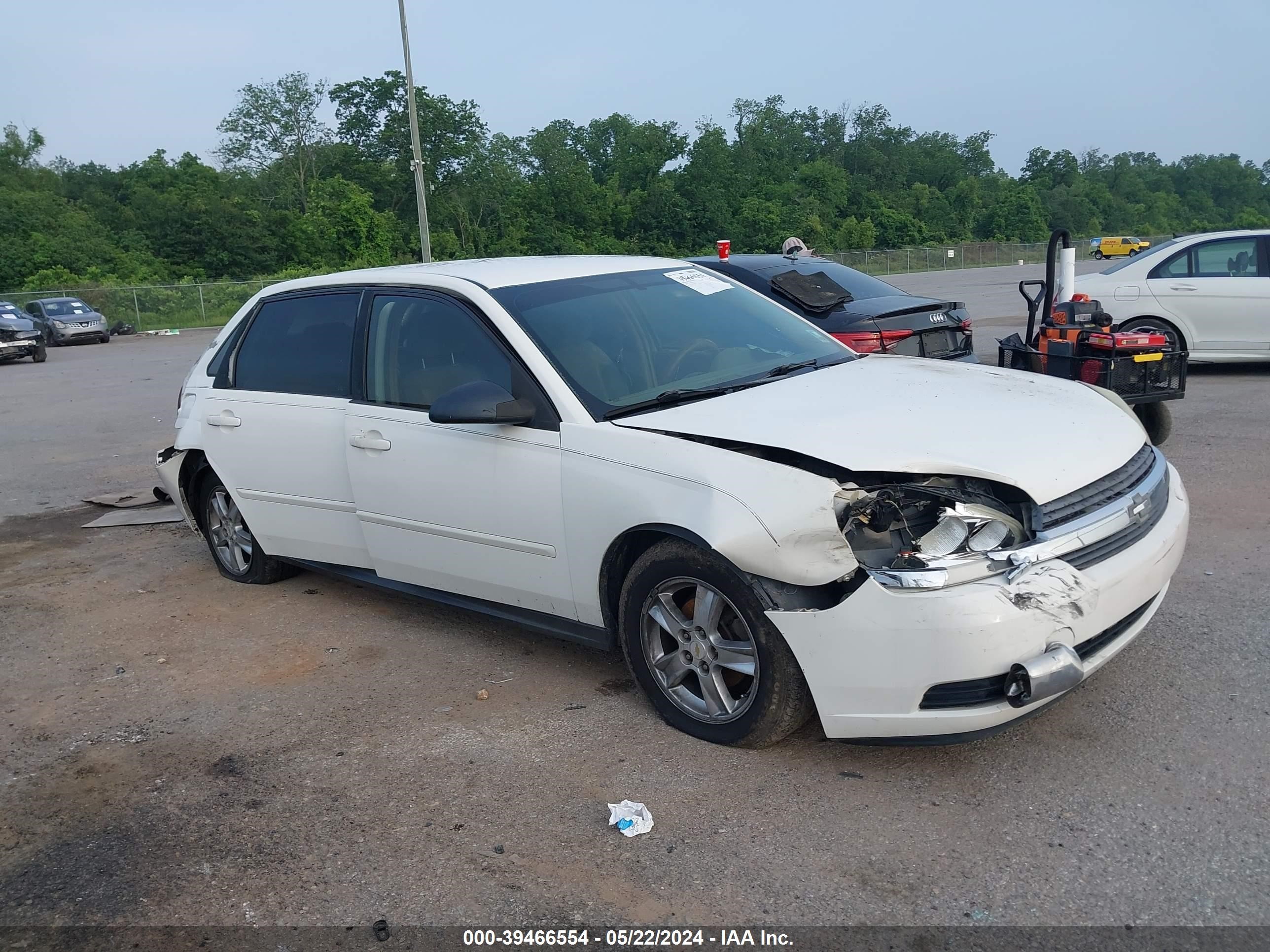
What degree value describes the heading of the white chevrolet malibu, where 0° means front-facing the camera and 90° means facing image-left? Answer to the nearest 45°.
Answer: approximately 315°

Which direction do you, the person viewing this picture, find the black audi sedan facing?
facing away from the viewer and to the left of the viewer

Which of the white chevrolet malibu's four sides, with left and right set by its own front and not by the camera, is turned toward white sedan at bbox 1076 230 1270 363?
left

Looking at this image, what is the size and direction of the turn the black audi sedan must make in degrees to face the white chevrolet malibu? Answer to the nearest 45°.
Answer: approximately 135° to its left

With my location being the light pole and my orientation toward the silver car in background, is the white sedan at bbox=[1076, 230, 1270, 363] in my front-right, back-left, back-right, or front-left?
back-left

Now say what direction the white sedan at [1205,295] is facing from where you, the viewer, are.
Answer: facing to the right of the viewer

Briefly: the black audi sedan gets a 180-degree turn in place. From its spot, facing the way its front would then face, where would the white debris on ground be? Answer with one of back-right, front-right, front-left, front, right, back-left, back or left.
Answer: front-right

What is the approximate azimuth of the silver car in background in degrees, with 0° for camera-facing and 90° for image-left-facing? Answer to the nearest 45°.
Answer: approximately 315°

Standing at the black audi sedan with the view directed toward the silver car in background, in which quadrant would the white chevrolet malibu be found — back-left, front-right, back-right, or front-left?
back-left

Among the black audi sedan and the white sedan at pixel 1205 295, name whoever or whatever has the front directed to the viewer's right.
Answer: the white sedan
